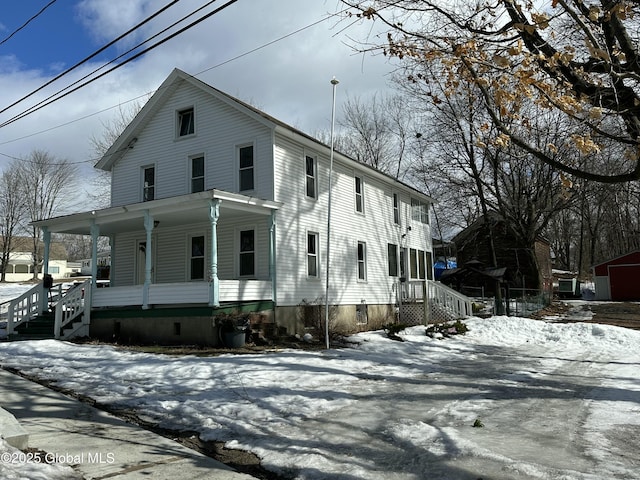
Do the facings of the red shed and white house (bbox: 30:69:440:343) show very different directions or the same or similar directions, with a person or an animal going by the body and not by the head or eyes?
same or similar directions

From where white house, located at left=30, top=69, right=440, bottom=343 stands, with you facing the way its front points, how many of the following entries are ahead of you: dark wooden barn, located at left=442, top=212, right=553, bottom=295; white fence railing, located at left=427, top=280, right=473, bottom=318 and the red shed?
0

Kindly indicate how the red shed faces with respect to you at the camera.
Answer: facing the viewer

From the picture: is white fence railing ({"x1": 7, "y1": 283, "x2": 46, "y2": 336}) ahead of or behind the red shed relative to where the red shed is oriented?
ahead

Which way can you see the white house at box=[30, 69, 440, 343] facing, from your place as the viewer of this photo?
facing the viewer and to the left of the viewer

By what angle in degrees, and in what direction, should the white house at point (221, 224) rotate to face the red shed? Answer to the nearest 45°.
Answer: approximately 180°

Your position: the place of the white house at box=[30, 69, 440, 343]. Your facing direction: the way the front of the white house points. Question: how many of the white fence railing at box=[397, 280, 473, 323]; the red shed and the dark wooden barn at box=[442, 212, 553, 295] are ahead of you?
0

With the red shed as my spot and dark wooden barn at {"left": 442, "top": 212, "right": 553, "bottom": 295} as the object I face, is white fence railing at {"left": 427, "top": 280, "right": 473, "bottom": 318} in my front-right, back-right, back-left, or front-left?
front-left

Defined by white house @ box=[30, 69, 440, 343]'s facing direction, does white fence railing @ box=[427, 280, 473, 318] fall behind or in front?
behind

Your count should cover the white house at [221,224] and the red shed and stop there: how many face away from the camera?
0

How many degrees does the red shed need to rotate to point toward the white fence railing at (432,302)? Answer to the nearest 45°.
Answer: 0° — it already faces it
